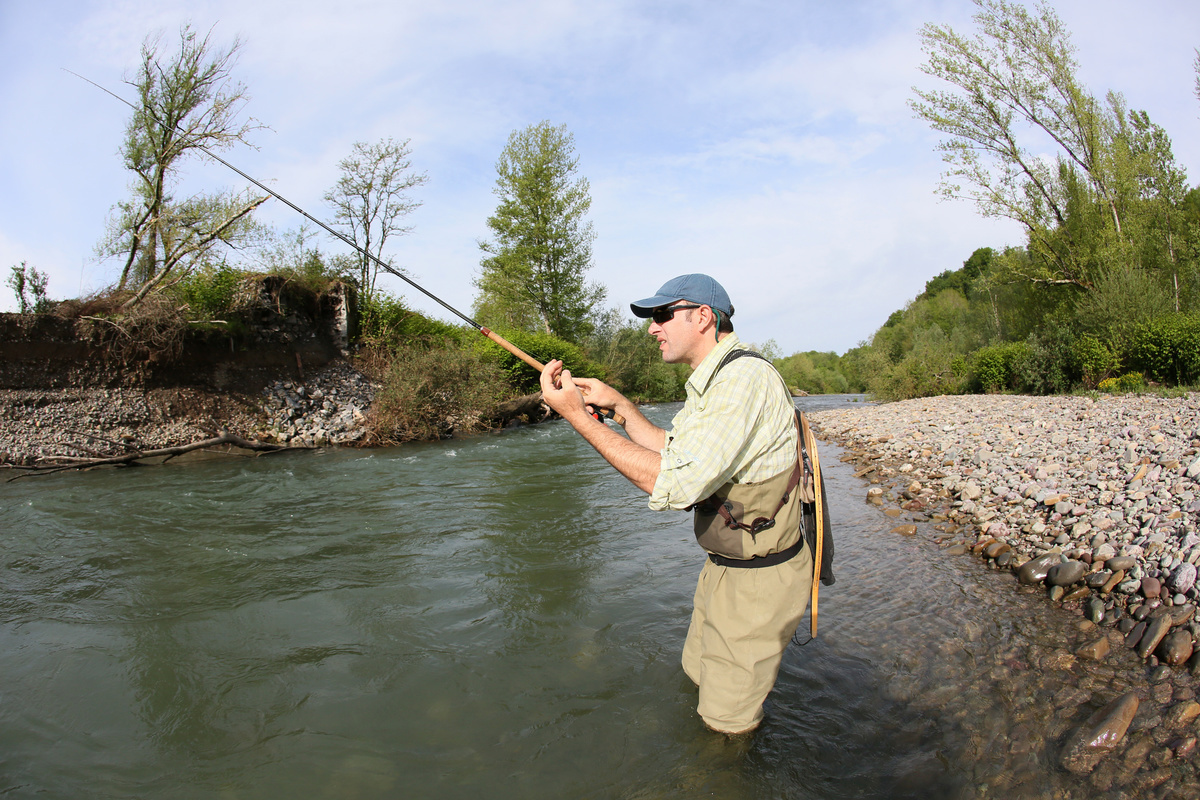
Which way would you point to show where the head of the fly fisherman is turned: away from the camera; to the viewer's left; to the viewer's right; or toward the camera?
to the viewer's left

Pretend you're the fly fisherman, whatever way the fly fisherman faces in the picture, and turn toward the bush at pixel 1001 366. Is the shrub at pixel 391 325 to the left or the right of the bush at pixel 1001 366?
left

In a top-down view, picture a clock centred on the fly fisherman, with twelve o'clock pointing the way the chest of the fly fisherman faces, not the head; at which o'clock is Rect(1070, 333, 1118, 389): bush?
The bush is roughly at 4 o'clock from the fly fisherman.

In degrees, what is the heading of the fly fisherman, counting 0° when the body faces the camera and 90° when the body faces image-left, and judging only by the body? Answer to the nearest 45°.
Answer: approximately 90°

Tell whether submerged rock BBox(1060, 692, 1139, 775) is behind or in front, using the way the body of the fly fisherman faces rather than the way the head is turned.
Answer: behind

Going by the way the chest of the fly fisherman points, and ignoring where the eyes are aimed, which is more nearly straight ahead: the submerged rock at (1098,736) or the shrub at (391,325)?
the shrub

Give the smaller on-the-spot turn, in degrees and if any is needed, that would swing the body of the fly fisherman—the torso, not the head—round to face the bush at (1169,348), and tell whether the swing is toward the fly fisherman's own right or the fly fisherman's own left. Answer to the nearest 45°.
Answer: approximately 135° to the fly fisherman's own right

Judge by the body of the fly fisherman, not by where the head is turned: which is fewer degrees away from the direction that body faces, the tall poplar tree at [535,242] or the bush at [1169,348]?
the tall poplar tree

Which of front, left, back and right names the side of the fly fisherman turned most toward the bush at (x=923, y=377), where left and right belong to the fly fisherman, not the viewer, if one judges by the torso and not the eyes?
right

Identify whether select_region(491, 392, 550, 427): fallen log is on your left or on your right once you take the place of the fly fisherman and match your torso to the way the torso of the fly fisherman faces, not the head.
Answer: on your right
